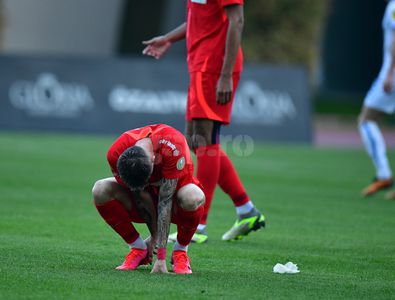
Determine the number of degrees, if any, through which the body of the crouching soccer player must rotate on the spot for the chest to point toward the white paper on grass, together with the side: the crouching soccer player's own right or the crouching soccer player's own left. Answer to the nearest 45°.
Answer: approximately 135° to the crouching soccer player's own left

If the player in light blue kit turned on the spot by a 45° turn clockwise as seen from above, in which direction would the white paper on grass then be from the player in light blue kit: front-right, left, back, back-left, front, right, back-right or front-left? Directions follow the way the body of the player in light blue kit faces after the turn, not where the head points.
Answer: back-left

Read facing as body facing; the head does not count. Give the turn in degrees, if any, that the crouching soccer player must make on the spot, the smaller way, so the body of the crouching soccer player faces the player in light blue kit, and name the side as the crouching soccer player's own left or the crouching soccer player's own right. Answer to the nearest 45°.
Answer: approximately 180°

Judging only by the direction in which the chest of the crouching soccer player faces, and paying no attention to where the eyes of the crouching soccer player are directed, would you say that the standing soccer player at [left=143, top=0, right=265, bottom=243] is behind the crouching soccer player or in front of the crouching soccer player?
behind

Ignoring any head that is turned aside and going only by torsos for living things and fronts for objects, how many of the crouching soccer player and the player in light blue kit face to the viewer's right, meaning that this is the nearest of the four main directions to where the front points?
0
